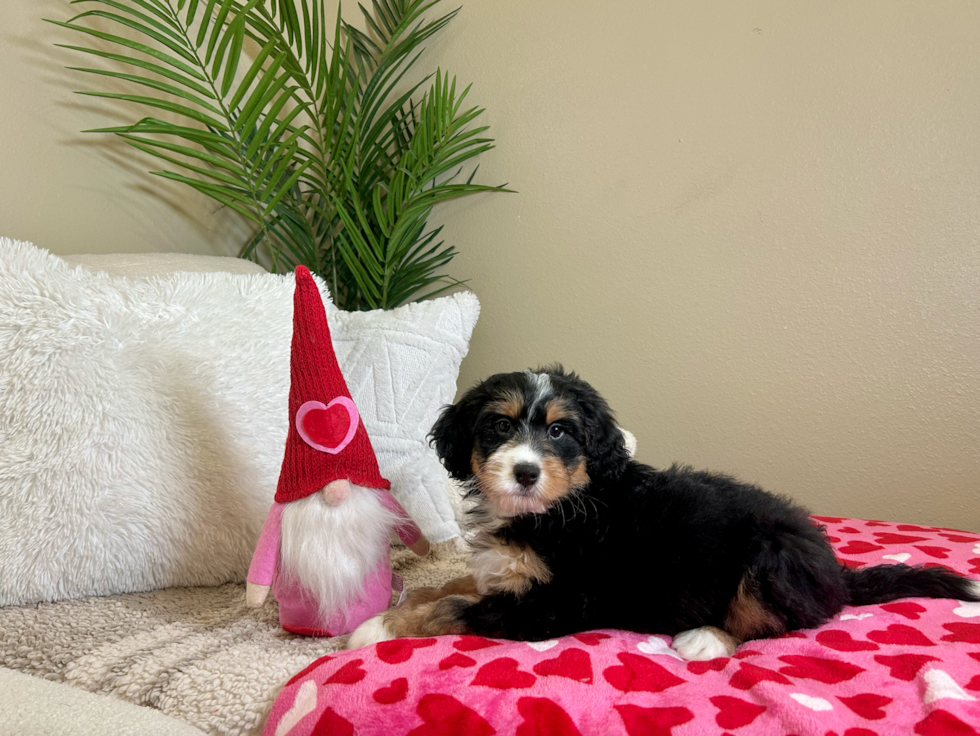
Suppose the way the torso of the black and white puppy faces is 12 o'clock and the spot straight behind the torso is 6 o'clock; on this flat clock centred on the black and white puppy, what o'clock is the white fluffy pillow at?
The white fluffy pillow is roughly at 12 o'clock from the black and white puppy.

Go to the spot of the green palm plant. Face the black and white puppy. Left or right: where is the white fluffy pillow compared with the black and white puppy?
right

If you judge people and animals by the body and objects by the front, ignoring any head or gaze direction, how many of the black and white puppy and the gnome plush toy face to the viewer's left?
1

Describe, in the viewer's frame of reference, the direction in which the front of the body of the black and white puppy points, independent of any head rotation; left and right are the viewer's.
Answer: facing to the left of the viewer

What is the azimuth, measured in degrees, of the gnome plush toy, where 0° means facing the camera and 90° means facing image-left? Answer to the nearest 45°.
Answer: approximately 0°

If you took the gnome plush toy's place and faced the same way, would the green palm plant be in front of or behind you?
behind
